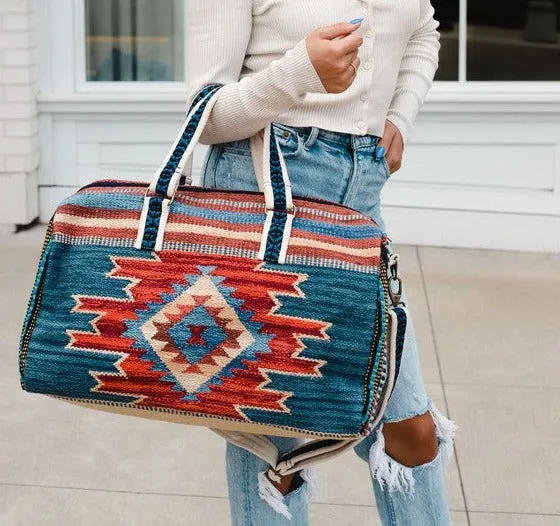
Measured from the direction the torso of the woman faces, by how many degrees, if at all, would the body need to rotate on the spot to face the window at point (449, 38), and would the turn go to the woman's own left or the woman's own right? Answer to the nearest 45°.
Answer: approximately 135° to the woman's own left

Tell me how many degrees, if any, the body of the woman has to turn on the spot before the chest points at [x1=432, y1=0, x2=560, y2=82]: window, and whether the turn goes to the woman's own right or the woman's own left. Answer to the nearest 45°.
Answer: approximately 135° to the woman's own left

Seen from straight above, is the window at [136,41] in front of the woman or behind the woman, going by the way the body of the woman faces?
behind
